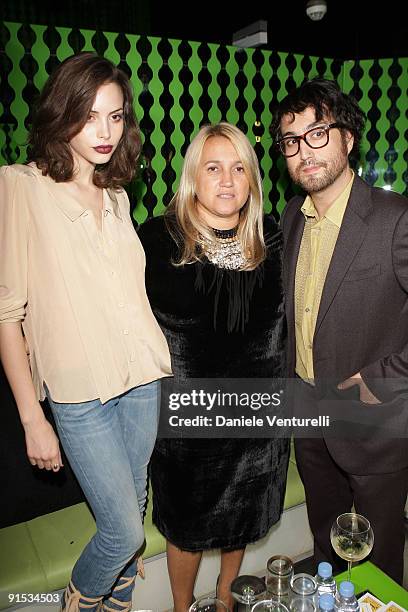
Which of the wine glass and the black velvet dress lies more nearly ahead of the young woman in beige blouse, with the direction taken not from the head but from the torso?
the wine glass

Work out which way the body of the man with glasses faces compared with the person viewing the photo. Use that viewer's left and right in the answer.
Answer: facing the viewer and to the left of the viewer

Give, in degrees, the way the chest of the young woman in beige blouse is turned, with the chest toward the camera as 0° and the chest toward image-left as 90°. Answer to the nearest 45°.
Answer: approximately 315°

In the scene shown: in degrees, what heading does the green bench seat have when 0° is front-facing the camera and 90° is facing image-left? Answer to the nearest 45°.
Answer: approximately 315°

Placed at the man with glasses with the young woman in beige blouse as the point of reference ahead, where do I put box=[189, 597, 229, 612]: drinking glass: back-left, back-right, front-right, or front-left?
front-left

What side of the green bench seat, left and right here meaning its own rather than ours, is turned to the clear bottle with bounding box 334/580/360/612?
front

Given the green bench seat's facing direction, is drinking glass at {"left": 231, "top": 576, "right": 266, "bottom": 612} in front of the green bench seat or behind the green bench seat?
in front

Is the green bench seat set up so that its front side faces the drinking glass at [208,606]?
yes

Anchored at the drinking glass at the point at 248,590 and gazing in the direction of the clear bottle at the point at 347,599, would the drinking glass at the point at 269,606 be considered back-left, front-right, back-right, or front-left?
front-right

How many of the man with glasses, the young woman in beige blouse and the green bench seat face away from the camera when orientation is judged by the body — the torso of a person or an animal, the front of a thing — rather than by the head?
0
